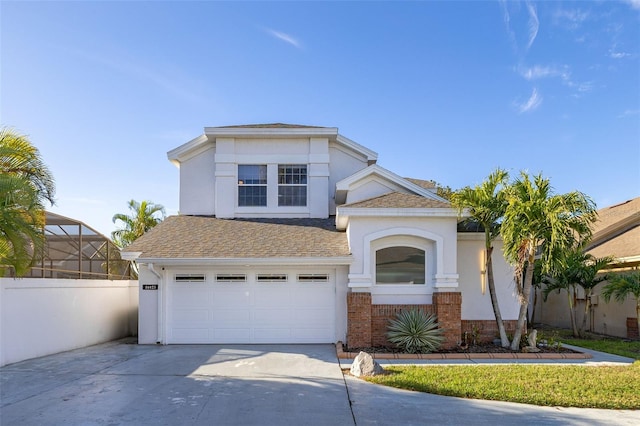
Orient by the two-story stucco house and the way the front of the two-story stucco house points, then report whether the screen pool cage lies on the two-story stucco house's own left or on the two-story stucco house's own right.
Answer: on the two-story stucco house's own right

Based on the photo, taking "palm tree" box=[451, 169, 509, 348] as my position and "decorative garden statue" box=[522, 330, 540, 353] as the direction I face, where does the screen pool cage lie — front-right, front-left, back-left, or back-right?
back-left

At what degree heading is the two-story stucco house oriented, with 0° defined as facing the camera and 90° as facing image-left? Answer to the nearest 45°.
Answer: approximately 0°

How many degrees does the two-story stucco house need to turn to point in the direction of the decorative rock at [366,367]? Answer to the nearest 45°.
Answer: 0° — it already faces it

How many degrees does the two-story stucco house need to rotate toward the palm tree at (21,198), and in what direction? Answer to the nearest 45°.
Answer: approximately 45° to its right

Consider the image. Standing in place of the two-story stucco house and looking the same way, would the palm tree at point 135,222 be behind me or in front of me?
behind

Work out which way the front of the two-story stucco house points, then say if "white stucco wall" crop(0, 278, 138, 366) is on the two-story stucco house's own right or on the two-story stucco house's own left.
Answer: on the two-story stucco house's own right

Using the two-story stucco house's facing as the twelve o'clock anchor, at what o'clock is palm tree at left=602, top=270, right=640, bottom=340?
The palm tree is roughly at 9 o'clock from the two-story stucco house.
